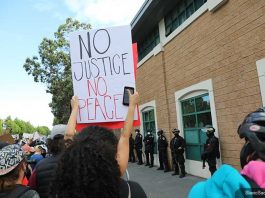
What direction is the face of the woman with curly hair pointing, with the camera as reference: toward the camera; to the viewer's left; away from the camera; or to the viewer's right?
away from the camera

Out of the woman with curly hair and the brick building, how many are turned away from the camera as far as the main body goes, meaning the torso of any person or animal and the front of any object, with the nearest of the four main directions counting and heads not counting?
1

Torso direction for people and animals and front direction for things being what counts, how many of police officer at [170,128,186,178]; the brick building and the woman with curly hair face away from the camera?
1

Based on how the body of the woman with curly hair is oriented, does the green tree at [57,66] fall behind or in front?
in front

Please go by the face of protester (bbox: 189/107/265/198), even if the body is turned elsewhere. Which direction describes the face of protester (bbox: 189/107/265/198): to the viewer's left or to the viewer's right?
to the viewer's left

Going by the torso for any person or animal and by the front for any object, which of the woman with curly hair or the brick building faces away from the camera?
the woman with curly hair

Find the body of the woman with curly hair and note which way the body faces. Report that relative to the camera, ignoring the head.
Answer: away from the camera

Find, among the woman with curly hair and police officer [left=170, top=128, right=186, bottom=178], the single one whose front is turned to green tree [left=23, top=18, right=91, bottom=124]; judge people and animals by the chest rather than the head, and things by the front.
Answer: the woman with curly hair

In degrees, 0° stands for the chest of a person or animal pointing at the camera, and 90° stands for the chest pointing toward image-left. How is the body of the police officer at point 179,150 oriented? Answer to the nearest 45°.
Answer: approximately 45°

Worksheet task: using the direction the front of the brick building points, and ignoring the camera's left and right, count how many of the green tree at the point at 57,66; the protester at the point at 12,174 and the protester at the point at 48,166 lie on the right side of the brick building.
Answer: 1

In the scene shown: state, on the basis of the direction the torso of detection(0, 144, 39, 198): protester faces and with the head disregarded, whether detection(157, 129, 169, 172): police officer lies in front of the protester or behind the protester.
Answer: in front

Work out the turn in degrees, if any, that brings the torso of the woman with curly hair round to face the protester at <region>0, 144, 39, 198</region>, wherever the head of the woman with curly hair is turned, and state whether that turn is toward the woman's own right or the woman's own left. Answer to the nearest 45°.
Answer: approximately 45° to the woman's own left

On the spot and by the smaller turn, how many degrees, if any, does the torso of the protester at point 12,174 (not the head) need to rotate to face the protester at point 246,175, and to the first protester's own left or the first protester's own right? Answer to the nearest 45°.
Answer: approximately 90° to the first protester's own right

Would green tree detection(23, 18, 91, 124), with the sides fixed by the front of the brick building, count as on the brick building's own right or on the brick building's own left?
on the brick building's own right

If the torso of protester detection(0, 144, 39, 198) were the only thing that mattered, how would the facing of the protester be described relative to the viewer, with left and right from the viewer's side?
facing away from the viewer and to the right of the viewer
